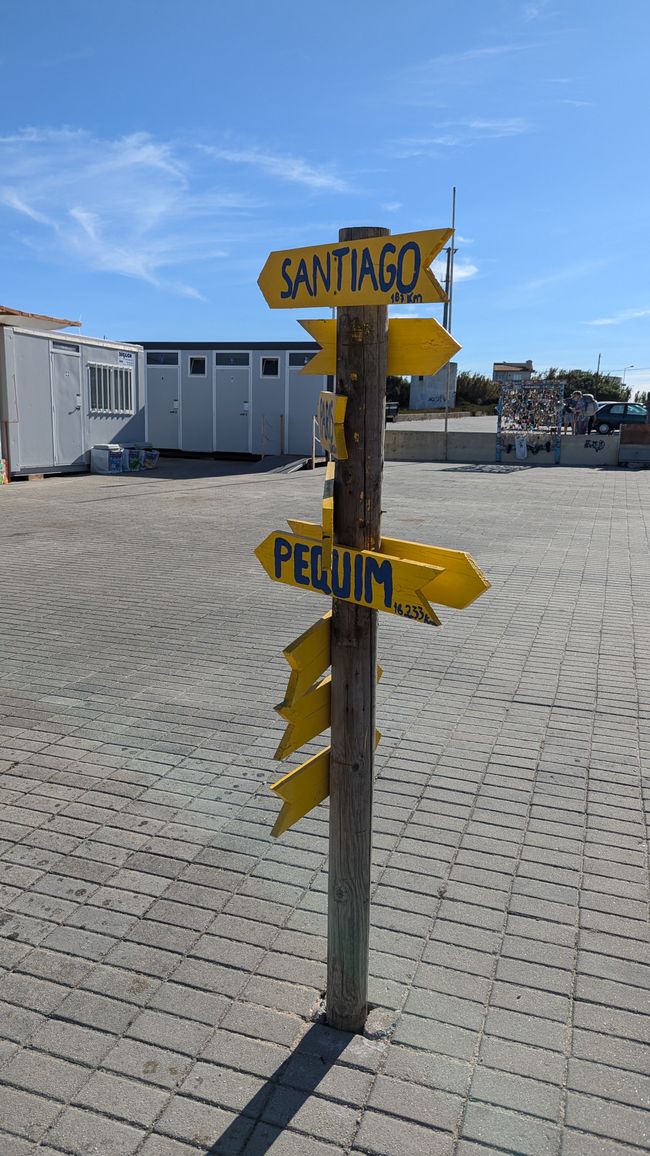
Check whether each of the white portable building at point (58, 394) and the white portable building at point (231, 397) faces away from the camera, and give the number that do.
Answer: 0

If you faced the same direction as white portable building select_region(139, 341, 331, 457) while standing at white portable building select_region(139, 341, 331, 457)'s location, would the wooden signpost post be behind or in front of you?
in front

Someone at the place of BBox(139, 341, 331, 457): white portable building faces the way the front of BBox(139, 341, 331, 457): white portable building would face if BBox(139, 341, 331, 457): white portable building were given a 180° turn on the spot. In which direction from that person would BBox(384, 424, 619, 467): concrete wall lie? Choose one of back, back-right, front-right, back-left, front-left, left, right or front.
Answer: right

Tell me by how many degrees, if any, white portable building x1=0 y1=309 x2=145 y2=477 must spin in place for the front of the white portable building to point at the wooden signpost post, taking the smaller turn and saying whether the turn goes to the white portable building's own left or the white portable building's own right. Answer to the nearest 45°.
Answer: approximately 45° to the white portable building's own right

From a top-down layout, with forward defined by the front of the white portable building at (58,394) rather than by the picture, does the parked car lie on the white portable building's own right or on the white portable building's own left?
on the white portable building's own left

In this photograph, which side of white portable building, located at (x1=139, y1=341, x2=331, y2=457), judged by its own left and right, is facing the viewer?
front

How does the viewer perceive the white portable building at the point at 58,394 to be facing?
facing the viewer and to the right of the viewer

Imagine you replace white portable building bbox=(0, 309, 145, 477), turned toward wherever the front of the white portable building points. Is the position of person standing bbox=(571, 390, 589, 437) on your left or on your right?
on your left

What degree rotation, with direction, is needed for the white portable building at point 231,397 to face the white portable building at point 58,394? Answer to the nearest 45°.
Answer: approximately 45° to its right
